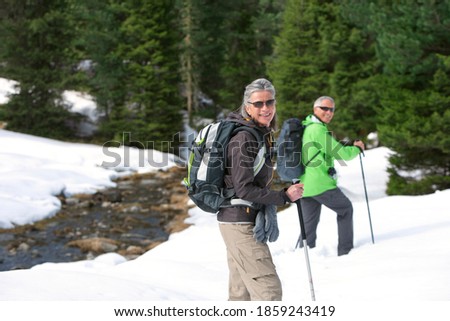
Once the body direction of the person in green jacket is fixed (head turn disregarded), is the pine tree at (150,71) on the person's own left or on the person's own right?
on the person's own left

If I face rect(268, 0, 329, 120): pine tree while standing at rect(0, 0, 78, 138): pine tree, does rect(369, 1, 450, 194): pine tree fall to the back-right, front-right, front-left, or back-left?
front-right

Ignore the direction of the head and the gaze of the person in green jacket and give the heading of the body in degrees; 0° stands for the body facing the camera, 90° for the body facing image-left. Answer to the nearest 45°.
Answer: approximately 270°

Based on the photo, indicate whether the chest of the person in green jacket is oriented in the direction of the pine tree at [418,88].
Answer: no

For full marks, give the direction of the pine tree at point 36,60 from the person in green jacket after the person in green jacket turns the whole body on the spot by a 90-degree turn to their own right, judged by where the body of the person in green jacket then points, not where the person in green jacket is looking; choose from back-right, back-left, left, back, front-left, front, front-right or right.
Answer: back-right

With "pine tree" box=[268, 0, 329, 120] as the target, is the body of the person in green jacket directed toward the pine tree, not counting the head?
no
